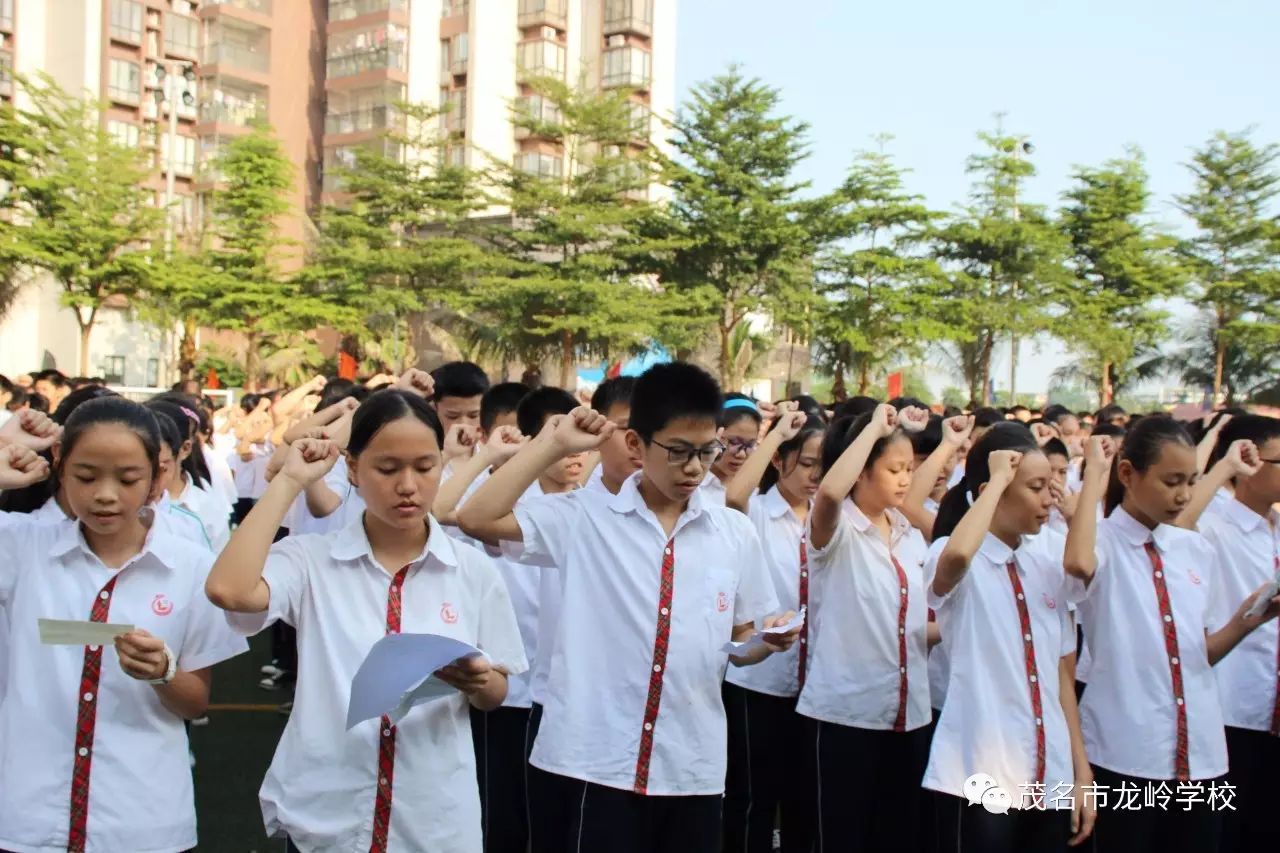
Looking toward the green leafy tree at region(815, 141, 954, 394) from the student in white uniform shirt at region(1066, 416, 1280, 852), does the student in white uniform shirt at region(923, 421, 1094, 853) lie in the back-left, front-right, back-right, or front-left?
back-left

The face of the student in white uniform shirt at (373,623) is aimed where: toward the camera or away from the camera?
toward the camera

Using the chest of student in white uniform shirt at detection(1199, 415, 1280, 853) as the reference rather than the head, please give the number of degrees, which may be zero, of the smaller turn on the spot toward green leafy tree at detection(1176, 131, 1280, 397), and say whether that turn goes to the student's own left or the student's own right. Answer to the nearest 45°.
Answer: approximately 135° to the student's own left

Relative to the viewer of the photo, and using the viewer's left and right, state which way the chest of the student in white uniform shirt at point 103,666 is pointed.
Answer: facing the viewer

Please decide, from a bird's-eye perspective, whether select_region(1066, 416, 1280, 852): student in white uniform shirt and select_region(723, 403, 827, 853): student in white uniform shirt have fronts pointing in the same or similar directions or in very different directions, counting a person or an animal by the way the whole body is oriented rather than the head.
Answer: same or similar directions

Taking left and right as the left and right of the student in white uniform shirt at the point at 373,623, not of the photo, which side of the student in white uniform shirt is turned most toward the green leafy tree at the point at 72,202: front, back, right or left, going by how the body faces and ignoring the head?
back

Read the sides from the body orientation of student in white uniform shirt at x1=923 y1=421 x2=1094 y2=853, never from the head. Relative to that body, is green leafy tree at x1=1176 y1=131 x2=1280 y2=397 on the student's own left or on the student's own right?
on the student's own left

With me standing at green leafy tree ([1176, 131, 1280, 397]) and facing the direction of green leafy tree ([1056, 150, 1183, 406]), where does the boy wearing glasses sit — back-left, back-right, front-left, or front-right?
front-left

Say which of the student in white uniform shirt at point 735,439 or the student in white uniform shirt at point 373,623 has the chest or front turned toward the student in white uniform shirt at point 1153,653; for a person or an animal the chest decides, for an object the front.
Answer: the student in white uniform shirt at point 735,439

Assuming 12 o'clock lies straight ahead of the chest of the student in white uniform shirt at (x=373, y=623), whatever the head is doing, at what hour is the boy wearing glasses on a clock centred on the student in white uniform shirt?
The boy wearing glasses is roughly at 8 o'clock from the student in white uniform shirt.

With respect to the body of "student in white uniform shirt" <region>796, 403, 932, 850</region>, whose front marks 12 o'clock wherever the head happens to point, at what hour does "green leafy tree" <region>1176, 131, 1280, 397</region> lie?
The green leafy tree is roughly at 8 o'clock from the student in white uniform shirt.

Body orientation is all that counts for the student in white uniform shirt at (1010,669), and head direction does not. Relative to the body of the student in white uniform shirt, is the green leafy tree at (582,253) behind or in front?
behind

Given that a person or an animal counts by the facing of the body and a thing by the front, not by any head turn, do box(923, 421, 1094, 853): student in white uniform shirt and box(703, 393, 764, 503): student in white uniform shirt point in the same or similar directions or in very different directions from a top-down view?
same or similar directions

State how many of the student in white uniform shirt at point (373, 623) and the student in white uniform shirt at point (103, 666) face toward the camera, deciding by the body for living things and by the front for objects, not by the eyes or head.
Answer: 2

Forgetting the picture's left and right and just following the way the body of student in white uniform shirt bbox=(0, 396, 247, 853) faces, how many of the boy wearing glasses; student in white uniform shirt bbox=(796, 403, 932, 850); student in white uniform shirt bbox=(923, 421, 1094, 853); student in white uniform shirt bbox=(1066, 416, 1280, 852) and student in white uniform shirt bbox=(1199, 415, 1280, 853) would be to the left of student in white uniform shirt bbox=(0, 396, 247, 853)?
5
